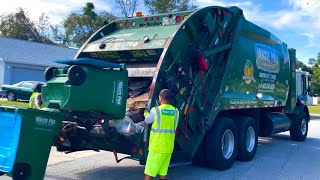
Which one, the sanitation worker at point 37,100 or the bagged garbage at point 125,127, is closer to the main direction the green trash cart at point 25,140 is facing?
the bagged garbage

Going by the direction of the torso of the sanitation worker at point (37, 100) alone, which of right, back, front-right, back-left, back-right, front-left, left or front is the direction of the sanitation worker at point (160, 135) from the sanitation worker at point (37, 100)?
front-right

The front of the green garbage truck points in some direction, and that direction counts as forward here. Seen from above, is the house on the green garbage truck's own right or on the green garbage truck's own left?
on the green garbage truck's own left

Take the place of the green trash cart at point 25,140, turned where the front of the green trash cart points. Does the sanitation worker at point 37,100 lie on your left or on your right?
on your left

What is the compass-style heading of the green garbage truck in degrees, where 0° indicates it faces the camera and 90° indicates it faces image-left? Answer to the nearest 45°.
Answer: approximately 225°

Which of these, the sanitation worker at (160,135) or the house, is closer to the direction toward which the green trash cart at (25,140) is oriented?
the sanitation worker
